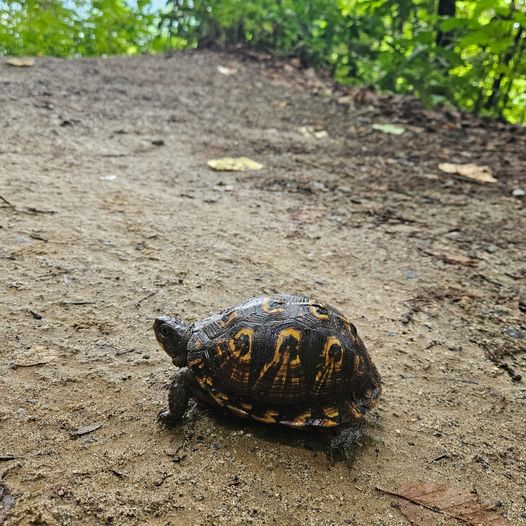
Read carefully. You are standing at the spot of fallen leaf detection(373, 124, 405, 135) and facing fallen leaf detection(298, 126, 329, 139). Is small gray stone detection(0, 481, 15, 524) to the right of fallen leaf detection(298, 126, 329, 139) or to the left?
left

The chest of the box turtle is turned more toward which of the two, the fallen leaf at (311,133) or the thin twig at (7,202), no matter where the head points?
the thin twig

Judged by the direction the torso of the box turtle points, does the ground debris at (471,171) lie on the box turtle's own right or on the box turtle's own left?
on the box turtle's own right

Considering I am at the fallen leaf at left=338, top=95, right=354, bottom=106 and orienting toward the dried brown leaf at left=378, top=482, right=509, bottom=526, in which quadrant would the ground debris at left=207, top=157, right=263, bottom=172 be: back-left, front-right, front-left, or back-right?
front-right

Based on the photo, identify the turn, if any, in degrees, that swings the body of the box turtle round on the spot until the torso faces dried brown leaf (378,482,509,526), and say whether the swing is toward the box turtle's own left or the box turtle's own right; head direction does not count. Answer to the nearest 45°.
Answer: approximately 135° to the box turtle's own left

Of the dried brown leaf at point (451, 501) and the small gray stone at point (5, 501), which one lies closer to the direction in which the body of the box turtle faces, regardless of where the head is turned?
the small gray stone

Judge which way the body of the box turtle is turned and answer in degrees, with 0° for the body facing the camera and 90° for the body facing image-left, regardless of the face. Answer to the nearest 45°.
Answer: approximately 90°

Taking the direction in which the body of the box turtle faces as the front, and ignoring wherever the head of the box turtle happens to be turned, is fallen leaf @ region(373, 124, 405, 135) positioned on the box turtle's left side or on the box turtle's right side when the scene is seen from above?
on the box turtle's right side

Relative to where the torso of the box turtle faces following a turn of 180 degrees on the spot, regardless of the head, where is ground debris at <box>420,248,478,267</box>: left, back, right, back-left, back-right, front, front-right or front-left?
front-left

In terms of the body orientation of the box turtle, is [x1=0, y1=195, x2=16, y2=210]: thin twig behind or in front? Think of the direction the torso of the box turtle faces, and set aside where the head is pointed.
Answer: in front

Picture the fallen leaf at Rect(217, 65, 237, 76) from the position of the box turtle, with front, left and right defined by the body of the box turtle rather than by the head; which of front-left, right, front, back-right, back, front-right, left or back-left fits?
right

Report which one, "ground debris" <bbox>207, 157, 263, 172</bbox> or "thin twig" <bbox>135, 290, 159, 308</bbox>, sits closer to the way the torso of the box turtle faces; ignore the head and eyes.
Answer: the thin twig

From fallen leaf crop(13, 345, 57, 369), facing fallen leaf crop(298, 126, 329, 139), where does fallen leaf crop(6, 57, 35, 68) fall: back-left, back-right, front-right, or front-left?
front-left

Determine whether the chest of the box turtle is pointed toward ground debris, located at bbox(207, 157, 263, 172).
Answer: no

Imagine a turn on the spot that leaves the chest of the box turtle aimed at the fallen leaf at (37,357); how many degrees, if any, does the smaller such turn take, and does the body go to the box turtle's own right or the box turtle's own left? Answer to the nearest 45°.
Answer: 0° — it already faces it

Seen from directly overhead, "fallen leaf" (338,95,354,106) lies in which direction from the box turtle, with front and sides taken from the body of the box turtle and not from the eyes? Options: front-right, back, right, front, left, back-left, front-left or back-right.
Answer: right

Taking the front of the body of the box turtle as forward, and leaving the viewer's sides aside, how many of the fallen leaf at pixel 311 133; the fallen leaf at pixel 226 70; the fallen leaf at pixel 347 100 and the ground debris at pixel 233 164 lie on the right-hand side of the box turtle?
4

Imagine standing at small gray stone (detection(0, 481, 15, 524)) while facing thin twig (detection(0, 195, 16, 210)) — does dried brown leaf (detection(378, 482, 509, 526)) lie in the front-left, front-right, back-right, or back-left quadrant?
back-right
